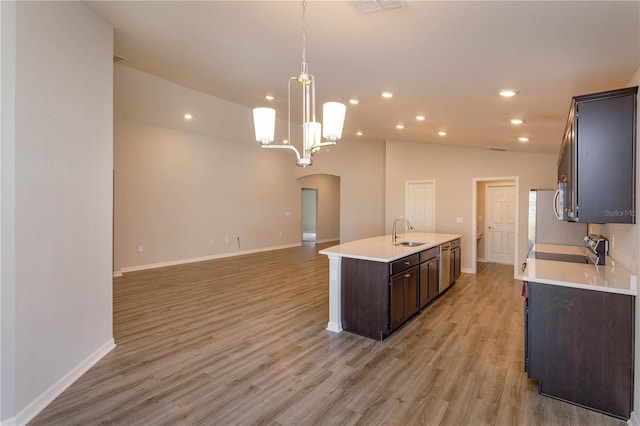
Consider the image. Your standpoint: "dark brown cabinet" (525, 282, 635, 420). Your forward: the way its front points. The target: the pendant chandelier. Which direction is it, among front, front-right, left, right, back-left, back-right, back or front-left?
front-left

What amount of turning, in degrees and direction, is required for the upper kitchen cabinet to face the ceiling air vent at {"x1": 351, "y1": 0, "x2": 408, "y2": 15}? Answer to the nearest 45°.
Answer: approximately 45° to its left

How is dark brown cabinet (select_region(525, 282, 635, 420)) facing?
to the viewer's left

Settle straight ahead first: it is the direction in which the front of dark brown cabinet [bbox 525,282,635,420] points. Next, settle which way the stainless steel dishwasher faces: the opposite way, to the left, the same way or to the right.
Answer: the opposite way

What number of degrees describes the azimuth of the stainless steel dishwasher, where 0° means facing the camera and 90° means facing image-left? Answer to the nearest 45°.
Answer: approximately 270°

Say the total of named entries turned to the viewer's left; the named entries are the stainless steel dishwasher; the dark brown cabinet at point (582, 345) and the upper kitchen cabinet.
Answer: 2

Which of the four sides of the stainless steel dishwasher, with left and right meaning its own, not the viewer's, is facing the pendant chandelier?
right

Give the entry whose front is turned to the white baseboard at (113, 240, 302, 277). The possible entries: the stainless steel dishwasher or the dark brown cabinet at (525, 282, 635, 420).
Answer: the dark brown cabinet

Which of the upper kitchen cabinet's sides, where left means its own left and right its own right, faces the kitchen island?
front

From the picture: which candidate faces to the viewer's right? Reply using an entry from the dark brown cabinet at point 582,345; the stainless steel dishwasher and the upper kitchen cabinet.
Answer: the stainless steel dishwasher

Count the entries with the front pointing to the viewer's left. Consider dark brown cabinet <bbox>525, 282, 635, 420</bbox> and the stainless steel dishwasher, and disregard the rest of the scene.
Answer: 1

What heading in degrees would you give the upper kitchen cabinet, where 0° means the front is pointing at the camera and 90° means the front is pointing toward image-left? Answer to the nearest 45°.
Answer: approximately 90°

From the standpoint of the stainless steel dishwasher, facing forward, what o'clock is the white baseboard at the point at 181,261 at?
The white baseboard is roughly at 6 o'clock from the stainless steel dishwasher.

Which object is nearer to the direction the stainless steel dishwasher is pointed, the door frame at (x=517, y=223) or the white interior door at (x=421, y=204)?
the door frame

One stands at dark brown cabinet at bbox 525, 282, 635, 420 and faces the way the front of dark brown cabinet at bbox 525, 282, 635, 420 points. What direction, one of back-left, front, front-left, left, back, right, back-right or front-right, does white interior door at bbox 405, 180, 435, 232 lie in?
front-right

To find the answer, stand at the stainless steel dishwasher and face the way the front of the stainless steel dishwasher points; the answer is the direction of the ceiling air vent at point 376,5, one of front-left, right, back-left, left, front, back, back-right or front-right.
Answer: right
